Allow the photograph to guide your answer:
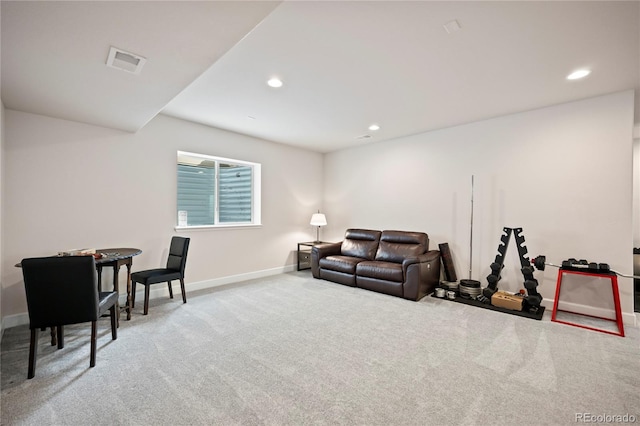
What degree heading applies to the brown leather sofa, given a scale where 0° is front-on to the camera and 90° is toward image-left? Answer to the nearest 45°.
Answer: approximately 45°

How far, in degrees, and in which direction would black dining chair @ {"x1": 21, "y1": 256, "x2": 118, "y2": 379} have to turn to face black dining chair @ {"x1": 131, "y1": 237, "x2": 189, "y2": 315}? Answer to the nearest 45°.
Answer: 0° — it already faces it

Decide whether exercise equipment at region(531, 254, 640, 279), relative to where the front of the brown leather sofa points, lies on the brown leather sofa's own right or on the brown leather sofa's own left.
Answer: on the brown leather sofa's own left

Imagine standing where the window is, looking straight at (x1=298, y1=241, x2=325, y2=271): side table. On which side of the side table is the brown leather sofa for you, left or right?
right

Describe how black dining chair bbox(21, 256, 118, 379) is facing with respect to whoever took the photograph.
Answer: facing away from the viewer and to the right of the viewer

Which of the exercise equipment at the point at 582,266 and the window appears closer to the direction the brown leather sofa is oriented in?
the window
